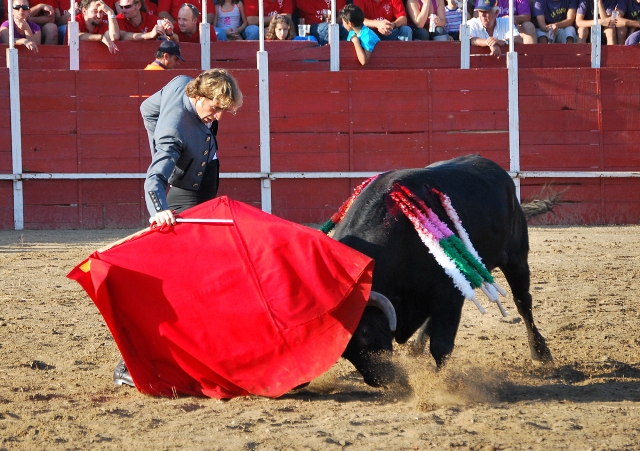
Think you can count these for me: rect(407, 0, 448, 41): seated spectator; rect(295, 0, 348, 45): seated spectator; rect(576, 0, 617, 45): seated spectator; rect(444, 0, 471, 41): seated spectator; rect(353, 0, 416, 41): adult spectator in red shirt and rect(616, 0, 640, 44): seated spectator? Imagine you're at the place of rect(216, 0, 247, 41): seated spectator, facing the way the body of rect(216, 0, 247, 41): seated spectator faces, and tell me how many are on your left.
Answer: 6

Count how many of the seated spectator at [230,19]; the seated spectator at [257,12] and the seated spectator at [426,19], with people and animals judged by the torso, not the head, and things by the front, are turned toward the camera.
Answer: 3

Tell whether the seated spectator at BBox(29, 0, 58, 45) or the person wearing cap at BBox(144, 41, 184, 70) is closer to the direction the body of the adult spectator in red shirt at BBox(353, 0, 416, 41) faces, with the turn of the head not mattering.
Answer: the person wearing cap

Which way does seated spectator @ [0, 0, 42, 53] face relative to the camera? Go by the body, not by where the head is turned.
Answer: toward the camera

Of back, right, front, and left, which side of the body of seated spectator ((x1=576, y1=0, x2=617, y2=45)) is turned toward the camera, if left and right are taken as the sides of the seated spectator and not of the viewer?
front

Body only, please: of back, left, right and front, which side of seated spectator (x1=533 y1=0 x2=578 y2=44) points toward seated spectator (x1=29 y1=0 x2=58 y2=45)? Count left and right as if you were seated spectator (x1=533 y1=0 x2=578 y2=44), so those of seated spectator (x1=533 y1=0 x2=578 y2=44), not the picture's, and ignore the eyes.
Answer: right

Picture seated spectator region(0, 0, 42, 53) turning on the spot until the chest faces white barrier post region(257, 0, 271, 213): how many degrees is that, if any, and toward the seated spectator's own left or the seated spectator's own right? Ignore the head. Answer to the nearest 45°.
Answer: approximately 90° to the seated spectator's own left
